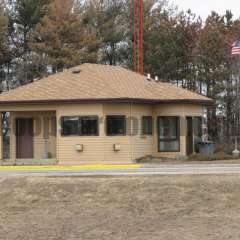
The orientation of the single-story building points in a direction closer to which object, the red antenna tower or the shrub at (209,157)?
the shrub

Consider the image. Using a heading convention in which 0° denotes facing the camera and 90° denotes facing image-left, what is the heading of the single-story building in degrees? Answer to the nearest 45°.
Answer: approximately 0°

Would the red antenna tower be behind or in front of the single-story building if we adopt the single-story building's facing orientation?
behind

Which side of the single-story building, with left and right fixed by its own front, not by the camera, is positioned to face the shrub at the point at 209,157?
left
